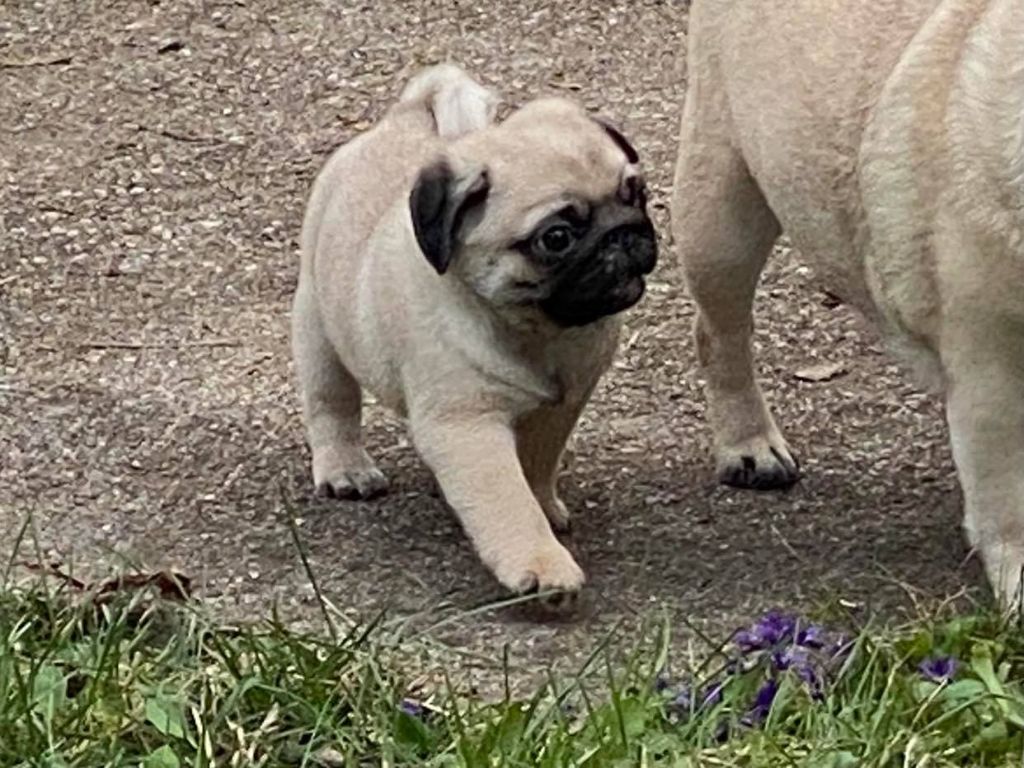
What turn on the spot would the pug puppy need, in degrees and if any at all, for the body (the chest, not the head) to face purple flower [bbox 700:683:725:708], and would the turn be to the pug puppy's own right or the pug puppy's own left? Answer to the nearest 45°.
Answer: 0° — it already faces it

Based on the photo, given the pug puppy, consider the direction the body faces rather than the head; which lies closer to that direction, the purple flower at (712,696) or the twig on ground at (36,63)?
the purple flower

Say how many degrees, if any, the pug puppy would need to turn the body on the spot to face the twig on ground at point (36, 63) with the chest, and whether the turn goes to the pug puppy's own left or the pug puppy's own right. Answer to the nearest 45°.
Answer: approximately 180°

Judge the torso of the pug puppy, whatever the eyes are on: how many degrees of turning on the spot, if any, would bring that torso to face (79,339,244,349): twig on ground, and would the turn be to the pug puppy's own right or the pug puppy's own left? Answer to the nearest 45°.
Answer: approximately 180°

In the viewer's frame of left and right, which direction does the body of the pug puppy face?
facing the viewer and to the right of the viewer

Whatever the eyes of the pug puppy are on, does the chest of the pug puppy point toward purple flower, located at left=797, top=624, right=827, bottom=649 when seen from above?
yes

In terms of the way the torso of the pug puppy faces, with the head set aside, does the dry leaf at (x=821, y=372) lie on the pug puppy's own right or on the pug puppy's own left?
on the pug puppy's own left

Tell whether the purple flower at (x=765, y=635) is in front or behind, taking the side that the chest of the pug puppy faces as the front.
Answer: in front

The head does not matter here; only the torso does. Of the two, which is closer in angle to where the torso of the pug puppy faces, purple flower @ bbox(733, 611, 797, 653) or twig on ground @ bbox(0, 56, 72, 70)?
the purple flower
